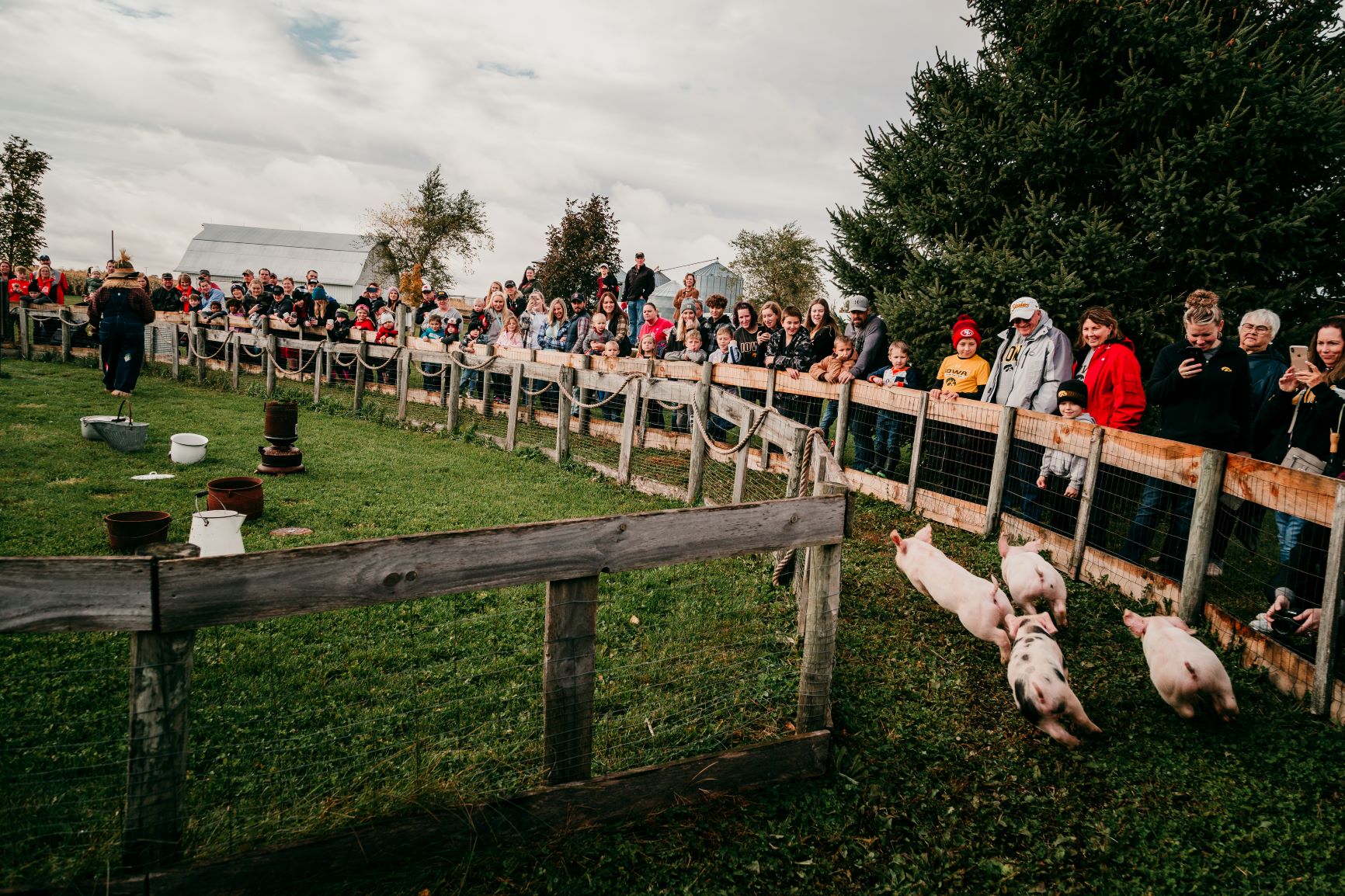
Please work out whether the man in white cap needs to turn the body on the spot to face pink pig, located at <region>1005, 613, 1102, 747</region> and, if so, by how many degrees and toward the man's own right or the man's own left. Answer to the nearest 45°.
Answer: approximately 45° to the man's own left

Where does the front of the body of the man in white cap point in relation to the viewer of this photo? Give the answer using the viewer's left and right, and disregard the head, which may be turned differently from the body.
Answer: facing the viewer and to the left of the viewer

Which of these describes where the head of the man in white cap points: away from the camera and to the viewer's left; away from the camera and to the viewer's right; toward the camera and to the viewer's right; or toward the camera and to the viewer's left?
toward the camera and to the viewer's left

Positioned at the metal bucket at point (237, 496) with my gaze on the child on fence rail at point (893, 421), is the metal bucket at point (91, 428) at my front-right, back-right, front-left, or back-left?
back-left

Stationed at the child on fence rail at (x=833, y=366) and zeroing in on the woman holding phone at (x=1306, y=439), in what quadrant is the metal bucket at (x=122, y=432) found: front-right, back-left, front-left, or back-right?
back-right

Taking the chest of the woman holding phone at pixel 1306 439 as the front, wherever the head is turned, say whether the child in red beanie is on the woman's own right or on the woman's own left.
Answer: on the woman's own right

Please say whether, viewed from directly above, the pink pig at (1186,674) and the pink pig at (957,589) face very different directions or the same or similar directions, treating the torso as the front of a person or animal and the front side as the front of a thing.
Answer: same or similar directions

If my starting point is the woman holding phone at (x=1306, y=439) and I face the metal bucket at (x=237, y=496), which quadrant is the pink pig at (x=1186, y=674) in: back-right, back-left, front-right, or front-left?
front-left
